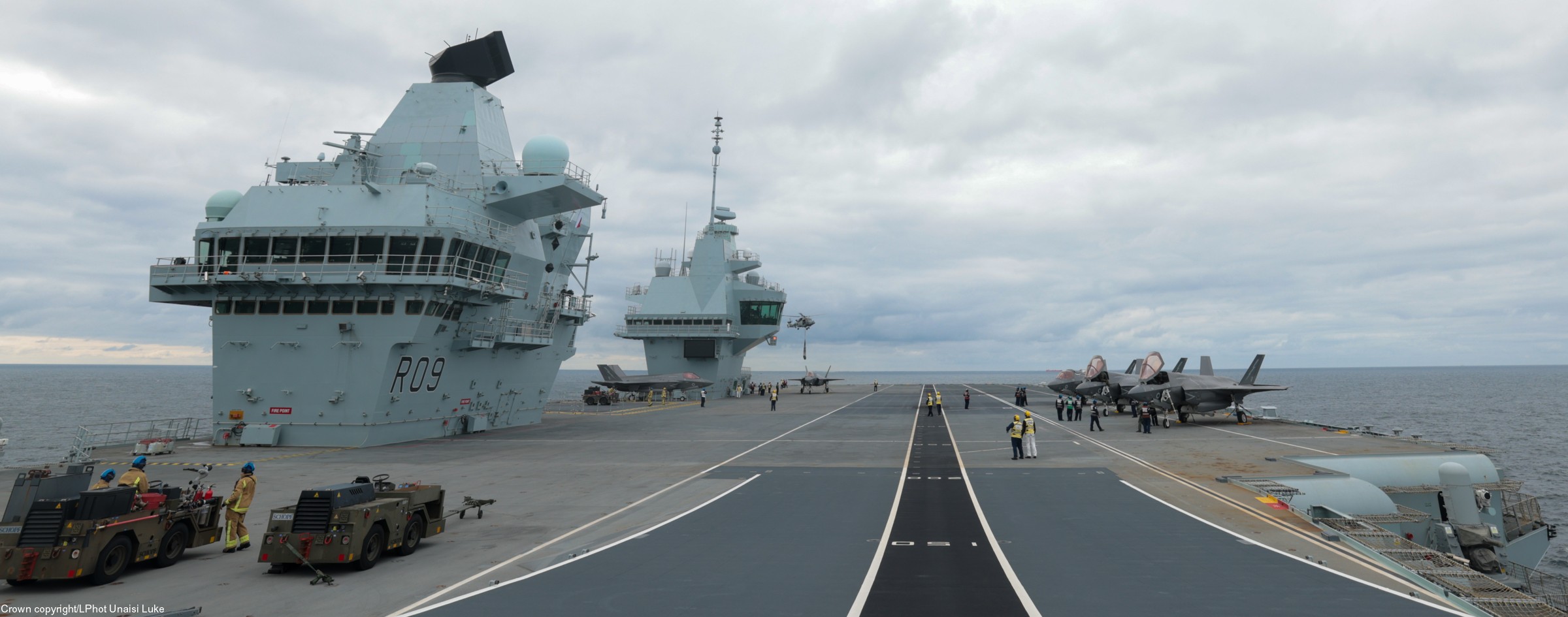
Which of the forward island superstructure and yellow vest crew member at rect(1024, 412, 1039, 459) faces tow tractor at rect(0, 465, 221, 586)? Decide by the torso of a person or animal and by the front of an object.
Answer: the forward island superstructure

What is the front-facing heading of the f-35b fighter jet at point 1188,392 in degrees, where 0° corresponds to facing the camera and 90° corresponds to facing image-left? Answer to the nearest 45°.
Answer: approximately 45°

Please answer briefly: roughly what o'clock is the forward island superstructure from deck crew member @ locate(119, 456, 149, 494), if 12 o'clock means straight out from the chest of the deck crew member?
The forward island superstructure is roughly at 11 o'clock from the deck crew member.

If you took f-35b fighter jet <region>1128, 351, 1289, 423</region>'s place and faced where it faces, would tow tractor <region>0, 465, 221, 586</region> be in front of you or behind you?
in front

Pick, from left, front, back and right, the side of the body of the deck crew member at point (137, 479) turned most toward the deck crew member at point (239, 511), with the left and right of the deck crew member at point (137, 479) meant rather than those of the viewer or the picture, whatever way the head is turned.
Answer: front

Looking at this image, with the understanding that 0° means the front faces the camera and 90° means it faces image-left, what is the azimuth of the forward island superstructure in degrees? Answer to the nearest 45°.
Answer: approximately 0°

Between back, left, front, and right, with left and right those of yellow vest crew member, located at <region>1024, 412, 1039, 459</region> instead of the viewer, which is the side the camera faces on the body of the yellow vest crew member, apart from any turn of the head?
back
